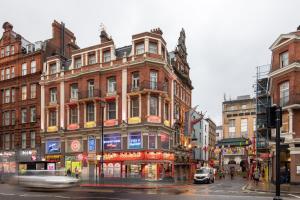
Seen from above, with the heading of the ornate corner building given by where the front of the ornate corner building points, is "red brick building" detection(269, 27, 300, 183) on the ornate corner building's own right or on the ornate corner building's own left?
on the ornate corner building's own left

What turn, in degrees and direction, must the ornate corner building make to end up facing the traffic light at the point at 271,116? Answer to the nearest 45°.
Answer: approximately 45° to its left

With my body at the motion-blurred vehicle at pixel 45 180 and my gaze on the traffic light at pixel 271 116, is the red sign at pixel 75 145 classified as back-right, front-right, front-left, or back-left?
back-left

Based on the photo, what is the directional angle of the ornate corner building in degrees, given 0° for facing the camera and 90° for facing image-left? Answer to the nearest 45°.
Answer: approximately 45°

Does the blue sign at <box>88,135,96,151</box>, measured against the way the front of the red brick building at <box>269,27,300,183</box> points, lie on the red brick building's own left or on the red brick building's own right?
on the red brick building's own right

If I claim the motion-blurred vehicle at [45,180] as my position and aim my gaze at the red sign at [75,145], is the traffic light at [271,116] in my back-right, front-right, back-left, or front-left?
back-right
